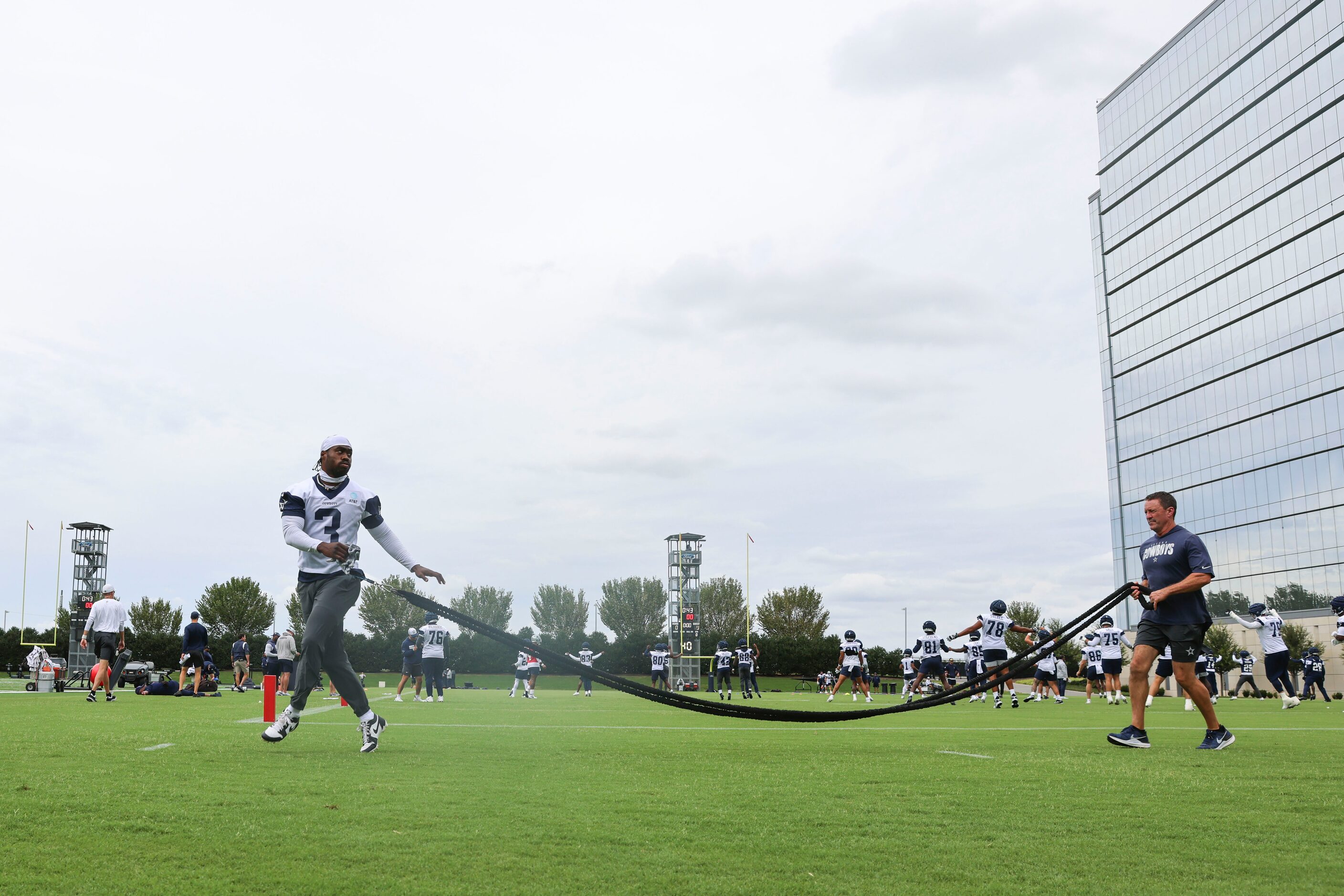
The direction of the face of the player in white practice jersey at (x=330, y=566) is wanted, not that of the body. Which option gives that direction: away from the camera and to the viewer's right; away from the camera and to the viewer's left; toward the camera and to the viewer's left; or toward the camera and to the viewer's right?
toward the camera and to the viewer's right

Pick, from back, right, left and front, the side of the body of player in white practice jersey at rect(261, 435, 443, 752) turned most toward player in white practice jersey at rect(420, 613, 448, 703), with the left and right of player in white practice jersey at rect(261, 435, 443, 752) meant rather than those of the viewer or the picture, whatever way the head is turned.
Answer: back

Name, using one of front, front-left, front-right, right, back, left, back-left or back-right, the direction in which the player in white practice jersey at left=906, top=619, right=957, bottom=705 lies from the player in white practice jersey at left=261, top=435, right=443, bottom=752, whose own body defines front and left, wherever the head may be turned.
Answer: back-left

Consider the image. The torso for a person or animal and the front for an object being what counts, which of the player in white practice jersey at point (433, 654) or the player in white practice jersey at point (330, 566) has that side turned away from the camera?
the player in white practice jersey at point (433, 654)

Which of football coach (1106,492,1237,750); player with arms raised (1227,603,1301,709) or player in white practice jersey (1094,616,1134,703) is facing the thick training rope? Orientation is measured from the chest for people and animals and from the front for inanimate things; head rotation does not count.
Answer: the football coach

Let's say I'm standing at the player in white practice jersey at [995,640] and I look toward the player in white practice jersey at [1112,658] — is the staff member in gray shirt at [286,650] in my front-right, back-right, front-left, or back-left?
back-left

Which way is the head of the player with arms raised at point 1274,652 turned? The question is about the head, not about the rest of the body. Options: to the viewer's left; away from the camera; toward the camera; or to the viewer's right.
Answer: to the viewer's left
